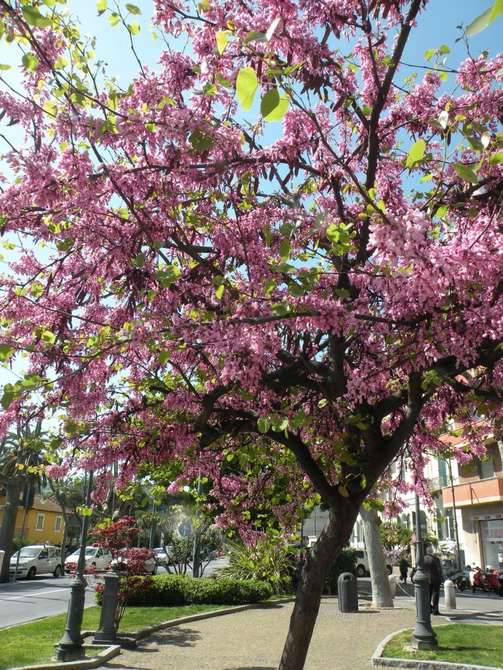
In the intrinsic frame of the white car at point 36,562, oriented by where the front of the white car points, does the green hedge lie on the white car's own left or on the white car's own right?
on the white car's own left

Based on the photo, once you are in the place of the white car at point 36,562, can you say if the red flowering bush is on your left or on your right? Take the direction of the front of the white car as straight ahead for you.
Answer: on your left

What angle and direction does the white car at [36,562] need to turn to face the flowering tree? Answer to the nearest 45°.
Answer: approximately 45° to its left
